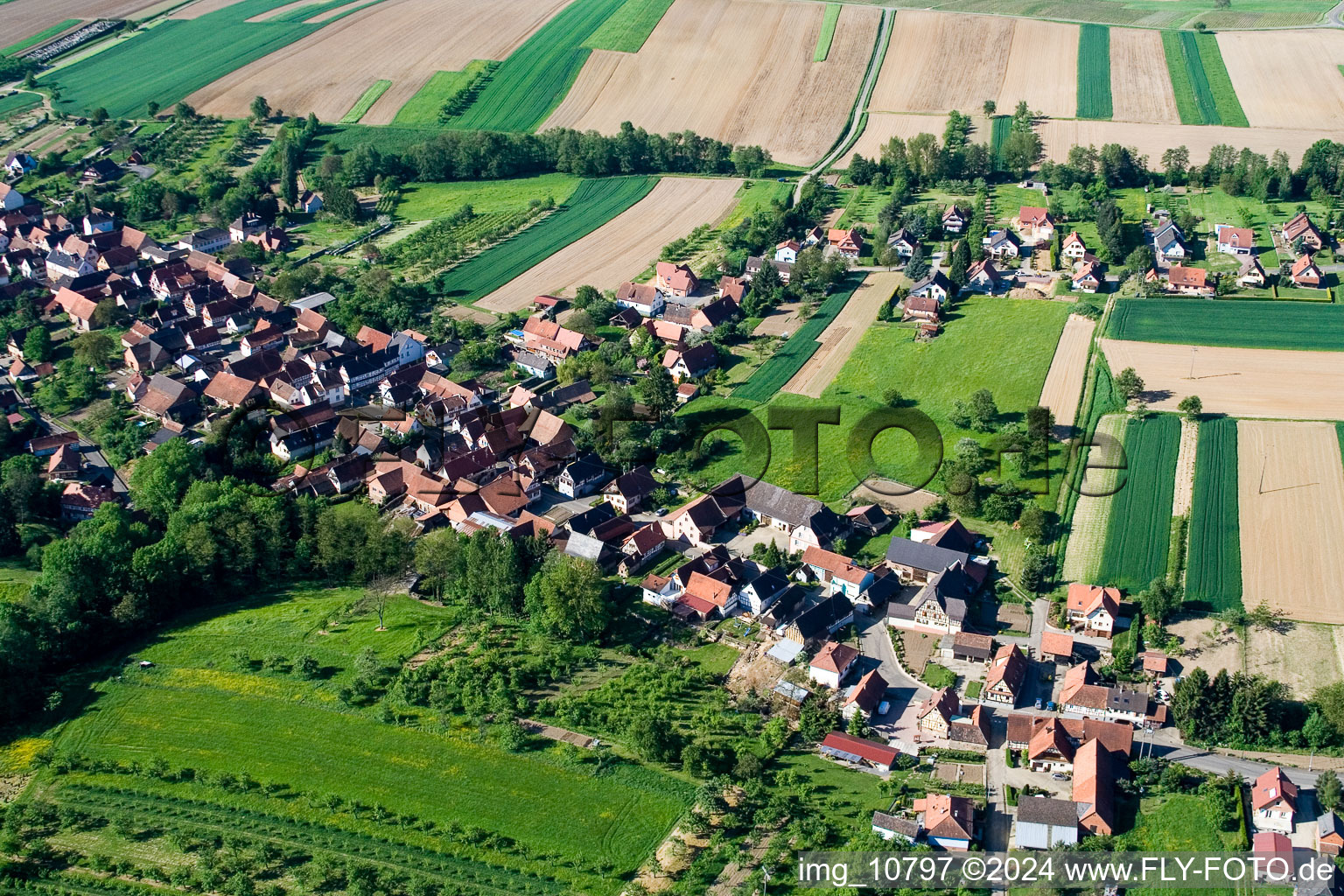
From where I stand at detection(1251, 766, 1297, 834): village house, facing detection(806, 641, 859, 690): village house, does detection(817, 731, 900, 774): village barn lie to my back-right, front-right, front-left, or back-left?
front-left

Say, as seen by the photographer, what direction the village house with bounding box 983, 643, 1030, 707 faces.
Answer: facing the viewer

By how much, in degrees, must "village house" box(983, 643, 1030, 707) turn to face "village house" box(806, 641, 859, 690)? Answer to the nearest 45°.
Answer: approximately 90° to its right

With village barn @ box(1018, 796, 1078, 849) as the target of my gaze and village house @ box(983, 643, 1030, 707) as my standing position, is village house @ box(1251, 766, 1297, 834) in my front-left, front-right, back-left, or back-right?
front-left

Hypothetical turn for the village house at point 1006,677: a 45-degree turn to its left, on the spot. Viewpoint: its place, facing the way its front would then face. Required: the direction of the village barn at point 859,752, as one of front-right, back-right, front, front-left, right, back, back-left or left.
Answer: right

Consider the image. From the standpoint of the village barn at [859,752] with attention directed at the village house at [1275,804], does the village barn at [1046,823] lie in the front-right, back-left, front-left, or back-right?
front-right

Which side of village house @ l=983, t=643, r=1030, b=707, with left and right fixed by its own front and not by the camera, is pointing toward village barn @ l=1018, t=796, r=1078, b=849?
front

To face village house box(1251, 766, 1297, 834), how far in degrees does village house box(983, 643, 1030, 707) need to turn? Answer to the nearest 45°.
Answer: approximately 45° to its left
